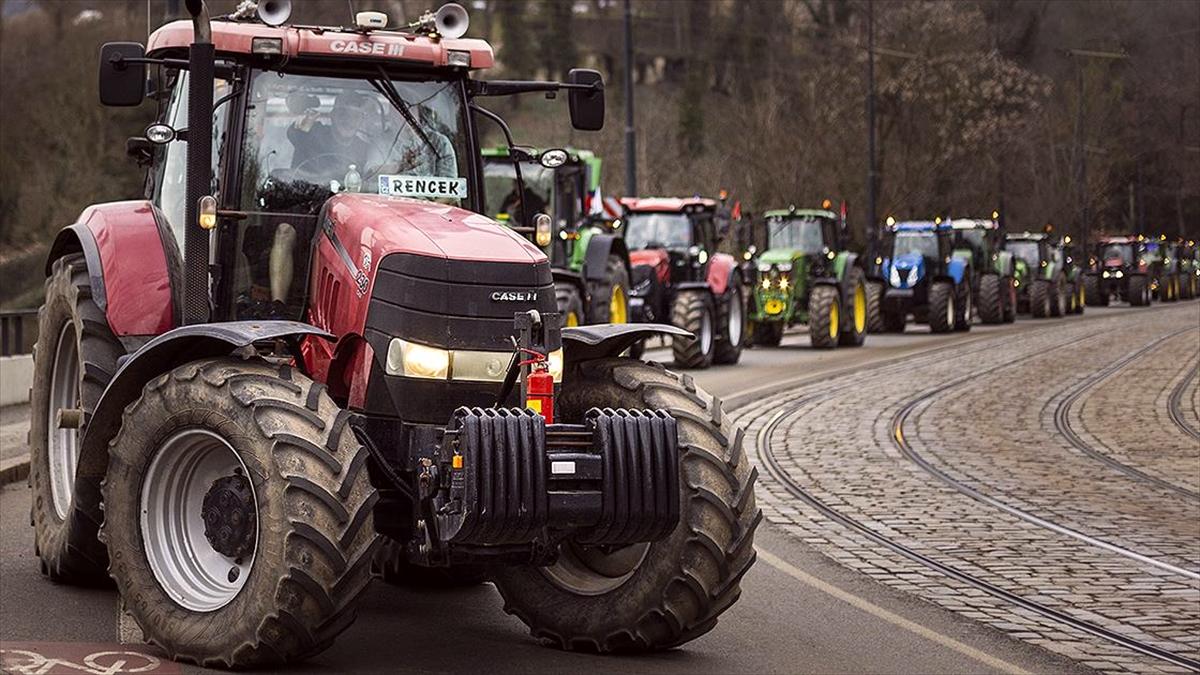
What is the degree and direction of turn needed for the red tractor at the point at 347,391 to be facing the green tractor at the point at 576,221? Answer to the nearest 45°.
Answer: approximately 135° to its left

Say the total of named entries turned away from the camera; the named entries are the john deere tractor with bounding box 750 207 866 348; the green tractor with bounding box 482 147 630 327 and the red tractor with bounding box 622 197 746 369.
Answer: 0

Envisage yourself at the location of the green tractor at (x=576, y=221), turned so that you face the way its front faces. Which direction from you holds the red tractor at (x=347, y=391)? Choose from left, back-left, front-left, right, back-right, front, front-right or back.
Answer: front-left

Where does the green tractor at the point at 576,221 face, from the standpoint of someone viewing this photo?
facing the viewer and to the left of the viewer

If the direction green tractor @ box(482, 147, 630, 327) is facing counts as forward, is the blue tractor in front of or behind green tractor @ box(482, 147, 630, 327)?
behind

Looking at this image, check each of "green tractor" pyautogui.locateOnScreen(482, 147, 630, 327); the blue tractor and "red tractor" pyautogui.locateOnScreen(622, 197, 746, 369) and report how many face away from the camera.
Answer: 0

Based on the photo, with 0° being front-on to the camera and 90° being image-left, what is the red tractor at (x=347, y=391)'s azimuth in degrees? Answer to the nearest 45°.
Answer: approximately 315°

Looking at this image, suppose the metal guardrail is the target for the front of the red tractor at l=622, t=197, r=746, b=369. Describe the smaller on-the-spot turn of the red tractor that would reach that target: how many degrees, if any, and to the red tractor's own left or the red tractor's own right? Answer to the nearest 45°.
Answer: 0° — it already faces it

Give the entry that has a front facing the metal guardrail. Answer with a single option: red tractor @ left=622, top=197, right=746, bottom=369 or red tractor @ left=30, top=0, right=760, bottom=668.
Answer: red tractor @ left=622, top=197, right=746, bottom=369

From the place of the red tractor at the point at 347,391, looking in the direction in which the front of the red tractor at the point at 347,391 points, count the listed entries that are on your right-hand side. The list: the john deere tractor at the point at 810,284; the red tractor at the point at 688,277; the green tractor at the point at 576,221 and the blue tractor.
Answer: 0

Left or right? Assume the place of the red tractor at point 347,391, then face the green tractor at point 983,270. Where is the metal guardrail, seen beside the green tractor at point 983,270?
left

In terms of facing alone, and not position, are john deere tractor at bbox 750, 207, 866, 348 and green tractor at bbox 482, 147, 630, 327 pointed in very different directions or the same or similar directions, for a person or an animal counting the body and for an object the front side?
same or similar directions

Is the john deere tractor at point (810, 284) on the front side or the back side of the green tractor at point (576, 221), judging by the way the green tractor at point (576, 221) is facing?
on the back side

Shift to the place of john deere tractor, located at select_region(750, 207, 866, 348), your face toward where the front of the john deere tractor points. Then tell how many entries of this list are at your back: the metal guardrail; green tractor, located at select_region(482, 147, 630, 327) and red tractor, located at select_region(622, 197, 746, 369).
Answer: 0

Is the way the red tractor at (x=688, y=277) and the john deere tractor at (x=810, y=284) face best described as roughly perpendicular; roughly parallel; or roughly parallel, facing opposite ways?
roughly parallel

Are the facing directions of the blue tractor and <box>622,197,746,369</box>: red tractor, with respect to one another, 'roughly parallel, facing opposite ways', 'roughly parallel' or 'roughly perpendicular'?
roughly parallel
